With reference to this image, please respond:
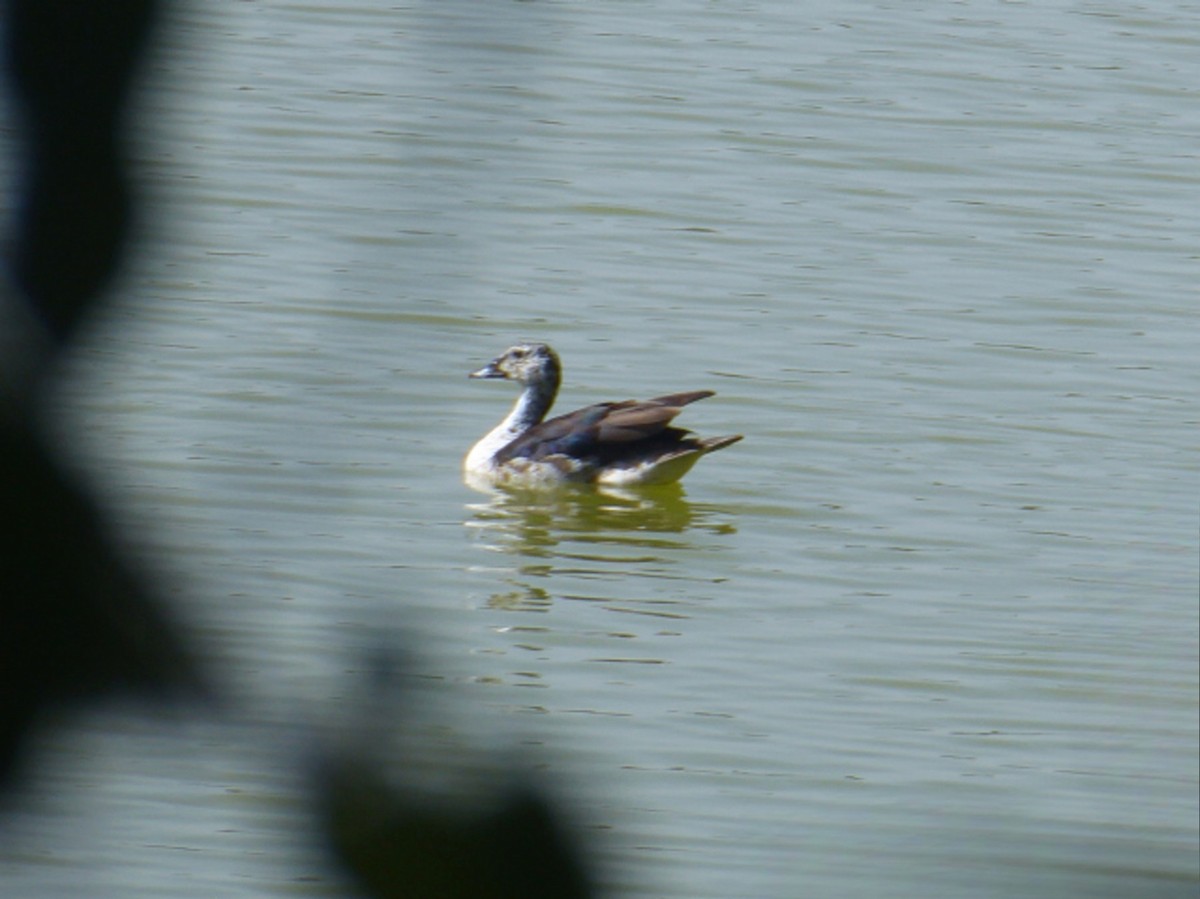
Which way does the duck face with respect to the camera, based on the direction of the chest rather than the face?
to the viewer's left
